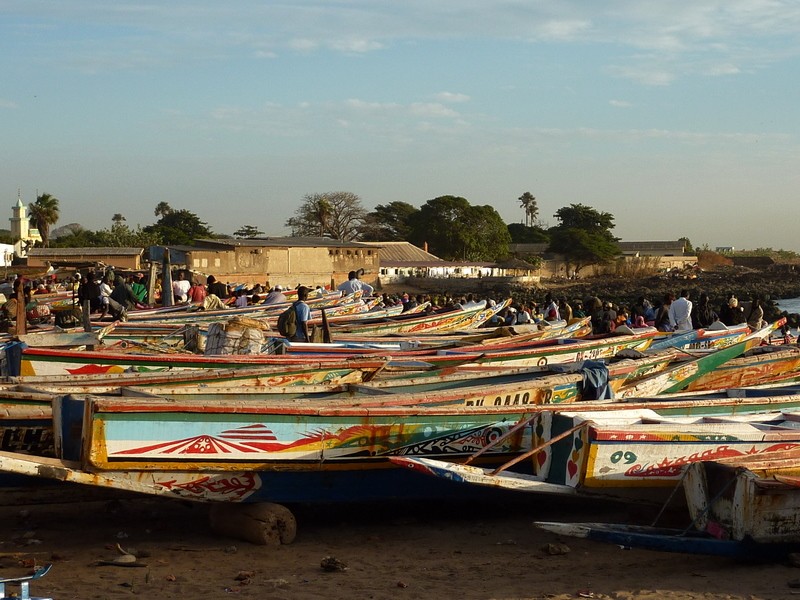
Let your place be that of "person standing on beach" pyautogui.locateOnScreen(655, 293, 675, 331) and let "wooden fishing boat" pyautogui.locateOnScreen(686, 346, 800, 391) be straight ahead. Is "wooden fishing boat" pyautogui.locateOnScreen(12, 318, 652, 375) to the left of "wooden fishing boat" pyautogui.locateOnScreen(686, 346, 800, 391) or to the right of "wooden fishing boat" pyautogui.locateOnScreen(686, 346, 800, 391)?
right

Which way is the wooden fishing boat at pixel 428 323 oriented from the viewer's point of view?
to the viewer's right

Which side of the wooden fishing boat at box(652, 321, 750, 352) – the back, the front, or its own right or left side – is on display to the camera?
right
